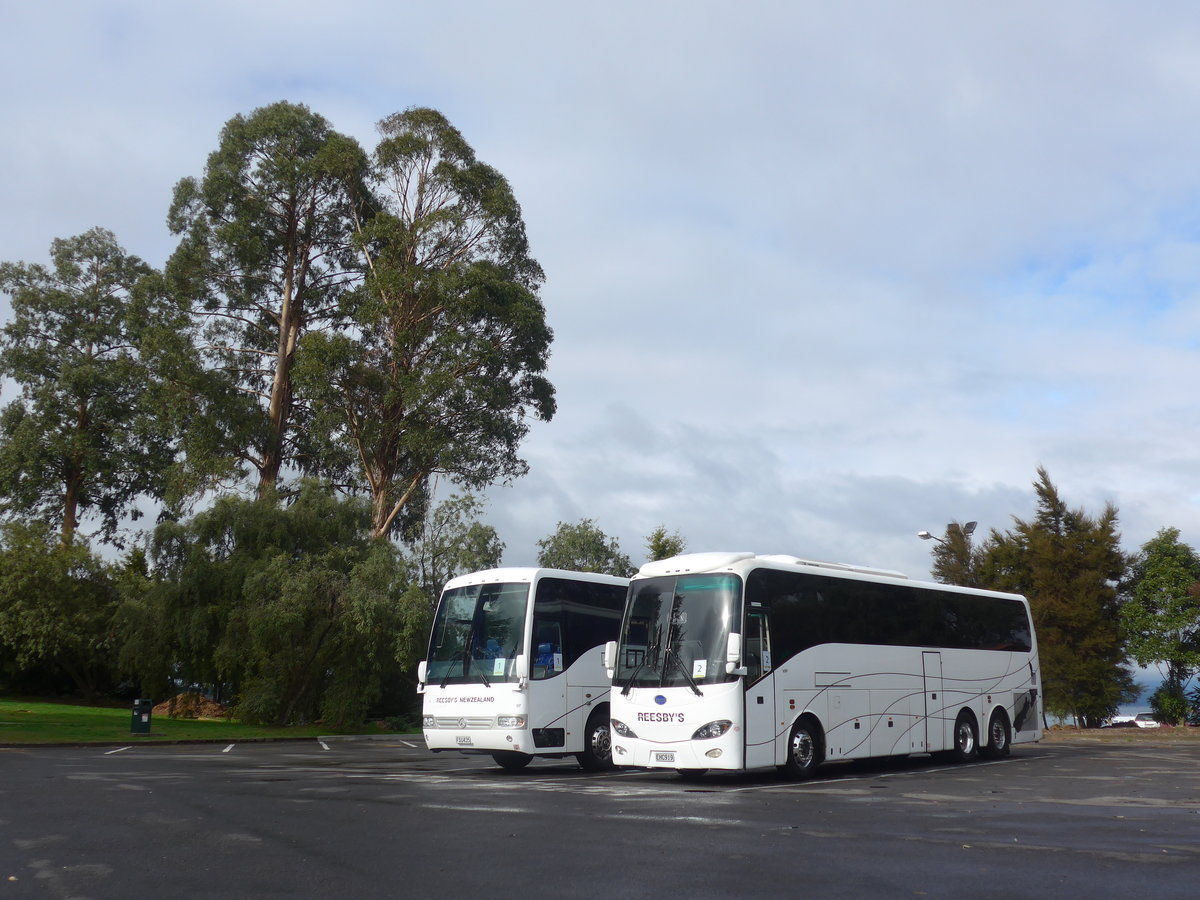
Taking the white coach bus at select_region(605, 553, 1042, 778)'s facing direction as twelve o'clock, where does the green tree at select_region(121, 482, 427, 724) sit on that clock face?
The green tree is roughly at 3 o'clock from the white coach bus.

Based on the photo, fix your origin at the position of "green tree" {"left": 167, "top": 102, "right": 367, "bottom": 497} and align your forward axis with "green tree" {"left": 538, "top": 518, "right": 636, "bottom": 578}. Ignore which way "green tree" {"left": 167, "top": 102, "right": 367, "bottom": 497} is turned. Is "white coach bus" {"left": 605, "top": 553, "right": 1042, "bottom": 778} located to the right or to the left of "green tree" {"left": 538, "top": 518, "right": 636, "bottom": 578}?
right

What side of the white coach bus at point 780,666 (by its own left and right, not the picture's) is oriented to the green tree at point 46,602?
right

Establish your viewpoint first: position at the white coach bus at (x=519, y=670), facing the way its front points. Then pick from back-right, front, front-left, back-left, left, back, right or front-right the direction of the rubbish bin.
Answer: right

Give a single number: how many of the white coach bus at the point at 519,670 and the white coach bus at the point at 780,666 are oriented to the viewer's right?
0

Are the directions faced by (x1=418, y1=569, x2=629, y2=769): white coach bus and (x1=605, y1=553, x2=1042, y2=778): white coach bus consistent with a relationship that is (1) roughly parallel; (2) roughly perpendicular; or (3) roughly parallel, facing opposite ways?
roughly parallel

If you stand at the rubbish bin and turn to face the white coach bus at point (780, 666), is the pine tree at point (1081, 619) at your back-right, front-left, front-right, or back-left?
front-left

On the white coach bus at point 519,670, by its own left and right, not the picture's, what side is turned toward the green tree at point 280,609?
right

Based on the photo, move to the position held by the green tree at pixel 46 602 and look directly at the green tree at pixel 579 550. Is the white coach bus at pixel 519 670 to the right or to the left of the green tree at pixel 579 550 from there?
right

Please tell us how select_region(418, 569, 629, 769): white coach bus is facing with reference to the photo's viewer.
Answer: facing the viewer and to the left of the viewer

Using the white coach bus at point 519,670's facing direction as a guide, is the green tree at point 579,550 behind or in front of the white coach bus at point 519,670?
behind
